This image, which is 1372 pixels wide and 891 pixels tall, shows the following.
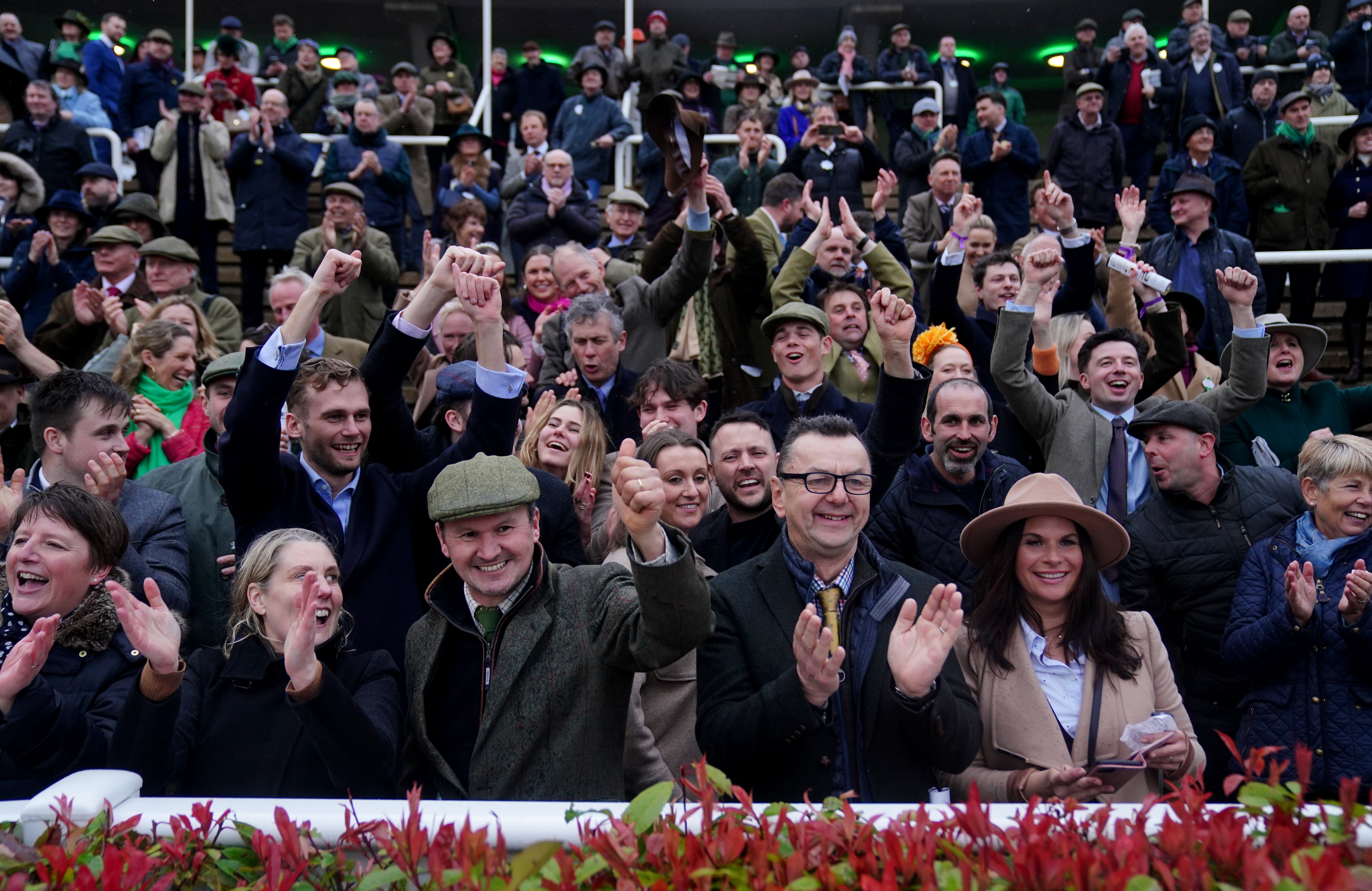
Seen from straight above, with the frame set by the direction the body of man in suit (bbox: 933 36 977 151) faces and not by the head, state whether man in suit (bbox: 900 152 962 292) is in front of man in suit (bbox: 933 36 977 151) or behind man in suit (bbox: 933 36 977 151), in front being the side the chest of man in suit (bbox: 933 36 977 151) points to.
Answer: in front

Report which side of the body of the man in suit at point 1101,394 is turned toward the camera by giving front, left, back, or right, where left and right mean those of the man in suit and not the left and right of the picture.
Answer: front

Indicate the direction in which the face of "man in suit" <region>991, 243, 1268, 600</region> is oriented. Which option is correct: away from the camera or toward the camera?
toward the camera

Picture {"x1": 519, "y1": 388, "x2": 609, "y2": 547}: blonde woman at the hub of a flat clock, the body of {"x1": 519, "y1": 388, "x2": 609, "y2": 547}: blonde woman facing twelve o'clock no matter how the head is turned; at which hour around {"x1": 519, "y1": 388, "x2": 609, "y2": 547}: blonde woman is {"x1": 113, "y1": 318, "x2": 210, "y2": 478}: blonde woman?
{"x1": 113, "y1": 318, "x2": 210, "y2": 478}: blonde woman is roughly at 4 o'clock from {"x1": 519, "y1": 388, "x2": 609, "y2": 547}: blonde woman.

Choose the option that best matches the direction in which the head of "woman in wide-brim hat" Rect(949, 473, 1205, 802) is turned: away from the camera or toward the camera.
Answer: toward the camera

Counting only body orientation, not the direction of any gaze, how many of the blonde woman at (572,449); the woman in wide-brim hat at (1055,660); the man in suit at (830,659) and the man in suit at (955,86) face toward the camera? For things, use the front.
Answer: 4

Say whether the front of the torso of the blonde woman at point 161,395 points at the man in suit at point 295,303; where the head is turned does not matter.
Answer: no

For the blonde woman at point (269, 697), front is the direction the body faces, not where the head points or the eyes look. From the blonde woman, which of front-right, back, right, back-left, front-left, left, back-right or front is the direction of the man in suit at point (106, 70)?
back

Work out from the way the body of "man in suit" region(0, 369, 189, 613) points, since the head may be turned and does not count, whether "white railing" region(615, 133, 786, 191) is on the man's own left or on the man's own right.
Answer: on the man's own left

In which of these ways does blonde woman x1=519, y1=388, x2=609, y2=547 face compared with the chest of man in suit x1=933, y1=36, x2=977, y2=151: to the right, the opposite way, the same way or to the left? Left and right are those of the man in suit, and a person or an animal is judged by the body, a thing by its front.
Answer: the same way

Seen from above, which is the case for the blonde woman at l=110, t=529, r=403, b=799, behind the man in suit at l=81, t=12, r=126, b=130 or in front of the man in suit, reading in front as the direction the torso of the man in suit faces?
in front

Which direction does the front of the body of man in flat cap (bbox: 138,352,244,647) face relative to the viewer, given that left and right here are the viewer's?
facing the viewer and to the right of the viewer

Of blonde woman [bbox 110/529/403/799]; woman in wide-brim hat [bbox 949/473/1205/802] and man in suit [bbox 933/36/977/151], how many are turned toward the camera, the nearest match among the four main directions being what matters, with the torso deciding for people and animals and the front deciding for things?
3

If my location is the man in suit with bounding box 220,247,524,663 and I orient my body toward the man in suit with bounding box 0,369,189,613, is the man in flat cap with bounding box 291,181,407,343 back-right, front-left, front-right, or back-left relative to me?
front-right

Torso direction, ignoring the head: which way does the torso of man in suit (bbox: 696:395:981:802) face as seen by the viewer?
toward the camera

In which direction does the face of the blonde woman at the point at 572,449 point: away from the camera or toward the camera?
toward the camera

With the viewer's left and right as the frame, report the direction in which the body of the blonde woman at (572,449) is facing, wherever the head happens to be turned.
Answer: facing the viewer

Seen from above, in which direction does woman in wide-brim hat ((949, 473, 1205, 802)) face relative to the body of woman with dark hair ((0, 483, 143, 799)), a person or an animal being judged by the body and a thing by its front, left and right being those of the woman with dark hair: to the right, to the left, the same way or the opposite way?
the same way

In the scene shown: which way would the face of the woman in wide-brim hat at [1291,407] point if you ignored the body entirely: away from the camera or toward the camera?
toward the camera
